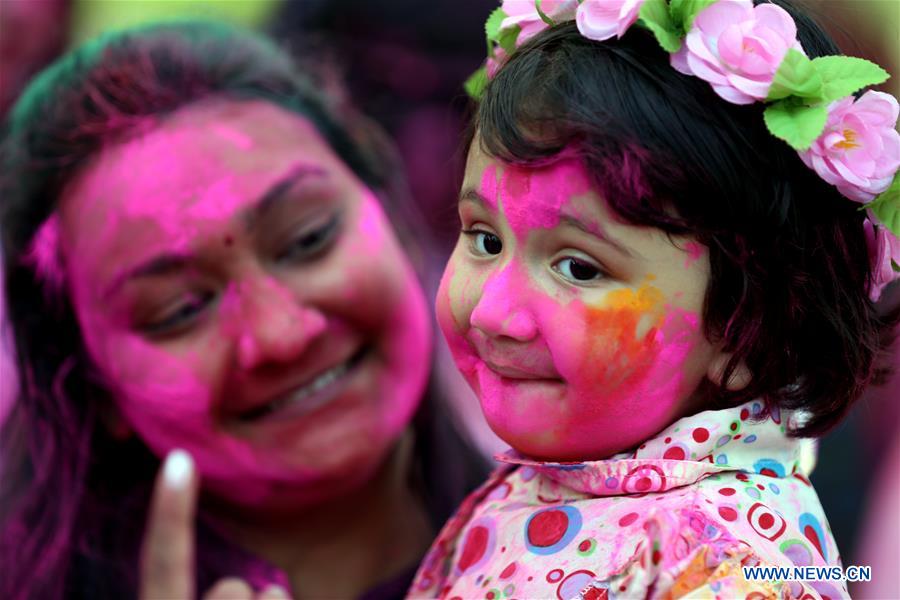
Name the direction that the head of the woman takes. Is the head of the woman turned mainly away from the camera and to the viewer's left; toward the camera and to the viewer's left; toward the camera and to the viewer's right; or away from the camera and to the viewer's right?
toward the camera and to the viewer's right

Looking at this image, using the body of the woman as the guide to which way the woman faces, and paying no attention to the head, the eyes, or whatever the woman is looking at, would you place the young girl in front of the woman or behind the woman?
in front

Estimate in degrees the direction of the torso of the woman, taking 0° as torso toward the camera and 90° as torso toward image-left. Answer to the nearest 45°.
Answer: approximately 0°

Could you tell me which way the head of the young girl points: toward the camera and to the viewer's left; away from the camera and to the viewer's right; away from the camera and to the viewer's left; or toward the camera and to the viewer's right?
toward the camera and to the viewer's left
